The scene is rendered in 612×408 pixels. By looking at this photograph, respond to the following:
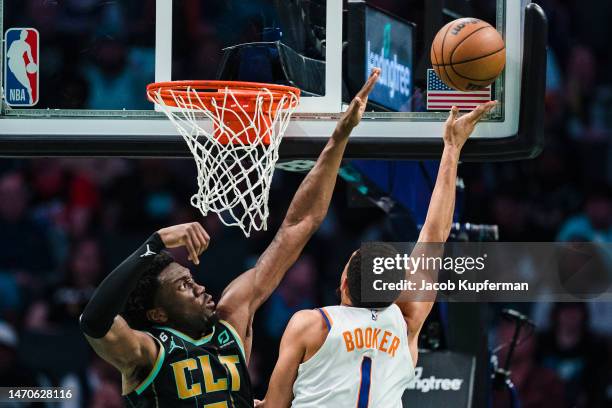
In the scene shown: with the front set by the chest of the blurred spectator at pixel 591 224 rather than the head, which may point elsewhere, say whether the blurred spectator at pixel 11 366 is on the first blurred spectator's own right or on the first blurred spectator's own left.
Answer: on the first blurred spectator's own right

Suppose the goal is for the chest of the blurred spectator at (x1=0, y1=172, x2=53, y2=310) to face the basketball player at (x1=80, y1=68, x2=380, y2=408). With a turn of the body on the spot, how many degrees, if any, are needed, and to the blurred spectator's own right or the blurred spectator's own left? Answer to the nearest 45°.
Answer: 0° — they already face them

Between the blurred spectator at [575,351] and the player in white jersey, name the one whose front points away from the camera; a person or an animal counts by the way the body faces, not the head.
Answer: the player in white jersey

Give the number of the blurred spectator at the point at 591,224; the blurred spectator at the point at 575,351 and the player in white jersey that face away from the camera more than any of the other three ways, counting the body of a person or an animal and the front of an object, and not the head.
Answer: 1

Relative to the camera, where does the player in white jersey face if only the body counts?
away from the camera

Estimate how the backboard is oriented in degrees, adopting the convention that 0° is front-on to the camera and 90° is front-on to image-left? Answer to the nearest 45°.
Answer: approximately 0°

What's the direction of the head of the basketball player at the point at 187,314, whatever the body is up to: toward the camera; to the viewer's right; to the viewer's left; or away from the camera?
to the viewer's right

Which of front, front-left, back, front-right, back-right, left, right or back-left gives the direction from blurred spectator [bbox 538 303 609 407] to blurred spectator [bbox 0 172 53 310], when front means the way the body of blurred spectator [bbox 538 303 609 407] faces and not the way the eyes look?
right

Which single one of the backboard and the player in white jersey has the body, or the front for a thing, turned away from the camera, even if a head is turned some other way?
the player in white jersey

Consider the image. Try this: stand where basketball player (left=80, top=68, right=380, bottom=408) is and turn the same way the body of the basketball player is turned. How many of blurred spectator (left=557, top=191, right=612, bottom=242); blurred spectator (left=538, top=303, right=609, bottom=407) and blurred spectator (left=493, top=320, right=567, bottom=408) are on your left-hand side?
3

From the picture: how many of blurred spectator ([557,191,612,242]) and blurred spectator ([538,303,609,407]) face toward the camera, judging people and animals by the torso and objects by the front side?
2
